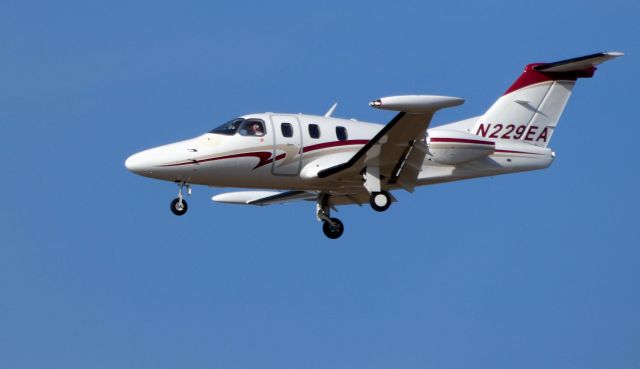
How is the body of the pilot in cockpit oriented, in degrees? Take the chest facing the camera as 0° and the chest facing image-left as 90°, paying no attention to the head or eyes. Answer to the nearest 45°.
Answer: approximately 90°

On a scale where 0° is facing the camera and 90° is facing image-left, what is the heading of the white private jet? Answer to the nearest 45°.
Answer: approximately 90°
